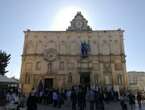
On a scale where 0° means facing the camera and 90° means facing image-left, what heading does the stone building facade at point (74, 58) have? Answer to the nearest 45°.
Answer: approximately 0°
